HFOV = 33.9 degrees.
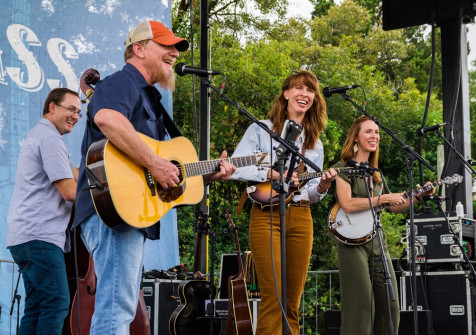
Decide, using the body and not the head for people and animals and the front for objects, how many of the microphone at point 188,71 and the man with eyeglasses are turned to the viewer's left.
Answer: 1

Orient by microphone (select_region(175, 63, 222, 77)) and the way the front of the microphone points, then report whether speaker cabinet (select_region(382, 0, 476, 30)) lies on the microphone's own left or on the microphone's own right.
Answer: on the microphone's own right

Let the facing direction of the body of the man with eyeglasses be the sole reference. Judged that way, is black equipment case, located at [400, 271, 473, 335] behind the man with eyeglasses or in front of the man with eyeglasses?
in front

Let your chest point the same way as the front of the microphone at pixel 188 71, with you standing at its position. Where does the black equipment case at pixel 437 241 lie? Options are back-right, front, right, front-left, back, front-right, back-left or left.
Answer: back-right

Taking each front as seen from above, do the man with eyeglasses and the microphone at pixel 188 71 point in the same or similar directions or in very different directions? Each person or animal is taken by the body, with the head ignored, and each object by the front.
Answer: very different directions

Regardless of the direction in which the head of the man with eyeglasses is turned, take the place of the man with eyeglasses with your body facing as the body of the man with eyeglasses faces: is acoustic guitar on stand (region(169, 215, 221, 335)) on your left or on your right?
on your left

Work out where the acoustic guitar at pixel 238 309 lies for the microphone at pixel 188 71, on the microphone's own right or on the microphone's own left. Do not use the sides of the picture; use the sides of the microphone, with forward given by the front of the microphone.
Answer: on the microphone's own right

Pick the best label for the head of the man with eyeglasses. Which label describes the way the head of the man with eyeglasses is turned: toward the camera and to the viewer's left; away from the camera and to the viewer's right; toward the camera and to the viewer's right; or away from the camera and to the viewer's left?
toward the camera and to the viewer's right

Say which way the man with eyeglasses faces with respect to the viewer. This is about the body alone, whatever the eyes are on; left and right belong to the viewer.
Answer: facing to the right of the viewer

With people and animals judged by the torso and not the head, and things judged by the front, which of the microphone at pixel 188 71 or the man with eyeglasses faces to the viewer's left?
the microphone

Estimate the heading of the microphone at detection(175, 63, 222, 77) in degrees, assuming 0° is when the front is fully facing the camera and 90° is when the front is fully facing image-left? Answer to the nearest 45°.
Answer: approximately 90°

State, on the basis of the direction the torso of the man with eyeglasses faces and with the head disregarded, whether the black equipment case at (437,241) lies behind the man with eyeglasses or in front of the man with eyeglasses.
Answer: in front
